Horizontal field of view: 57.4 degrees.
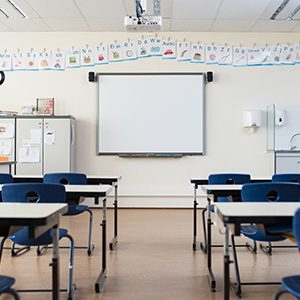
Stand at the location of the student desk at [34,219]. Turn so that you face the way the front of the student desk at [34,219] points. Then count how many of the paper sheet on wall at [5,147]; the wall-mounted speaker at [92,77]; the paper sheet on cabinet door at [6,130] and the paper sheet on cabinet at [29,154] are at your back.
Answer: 4

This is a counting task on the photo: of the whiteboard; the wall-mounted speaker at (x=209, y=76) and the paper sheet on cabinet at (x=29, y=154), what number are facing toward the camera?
3

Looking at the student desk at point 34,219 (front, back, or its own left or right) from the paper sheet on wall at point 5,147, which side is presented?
back

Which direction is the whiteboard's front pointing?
toward the camera

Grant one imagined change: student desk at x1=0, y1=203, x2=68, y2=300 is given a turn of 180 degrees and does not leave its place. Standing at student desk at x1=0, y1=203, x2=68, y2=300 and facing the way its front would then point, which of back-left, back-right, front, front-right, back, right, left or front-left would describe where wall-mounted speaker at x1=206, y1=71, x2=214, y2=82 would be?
front-right

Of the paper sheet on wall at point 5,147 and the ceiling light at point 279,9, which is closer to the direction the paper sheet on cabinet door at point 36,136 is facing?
the ceiling light

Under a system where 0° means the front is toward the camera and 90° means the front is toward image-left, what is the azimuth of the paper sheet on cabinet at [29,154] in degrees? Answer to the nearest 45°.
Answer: approximately 0°

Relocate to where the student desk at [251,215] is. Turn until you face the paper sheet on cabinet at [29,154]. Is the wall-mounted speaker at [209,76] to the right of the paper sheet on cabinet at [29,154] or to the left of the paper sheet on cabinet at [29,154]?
right

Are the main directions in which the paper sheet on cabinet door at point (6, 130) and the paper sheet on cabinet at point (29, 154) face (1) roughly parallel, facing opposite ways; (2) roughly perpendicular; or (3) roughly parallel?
roughly parallel

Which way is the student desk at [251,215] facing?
toward the camera

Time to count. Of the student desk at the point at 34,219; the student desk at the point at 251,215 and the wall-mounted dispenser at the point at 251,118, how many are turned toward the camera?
3

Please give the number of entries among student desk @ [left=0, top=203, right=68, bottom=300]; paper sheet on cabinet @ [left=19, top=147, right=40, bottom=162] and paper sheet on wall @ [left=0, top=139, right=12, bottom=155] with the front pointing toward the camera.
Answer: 3

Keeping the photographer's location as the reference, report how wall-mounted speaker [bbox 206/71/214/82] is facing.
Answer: facing the viewer

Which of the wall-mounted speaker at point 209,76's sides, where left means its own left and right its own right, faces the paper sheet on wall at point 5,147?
right

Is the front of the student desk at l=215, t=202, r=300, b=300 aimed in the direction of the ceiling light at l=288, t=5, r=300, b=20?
no
